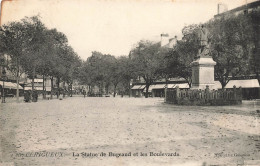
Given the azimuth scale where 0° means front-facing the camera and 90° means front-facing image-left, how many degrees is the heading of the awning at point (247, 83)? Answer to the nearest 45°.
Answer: approximately 45°
